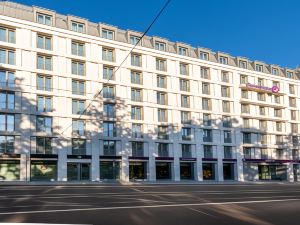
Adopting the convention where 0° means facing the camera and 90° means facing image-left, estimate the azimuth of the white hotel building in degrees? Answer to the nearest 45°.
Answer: approximately 315°
